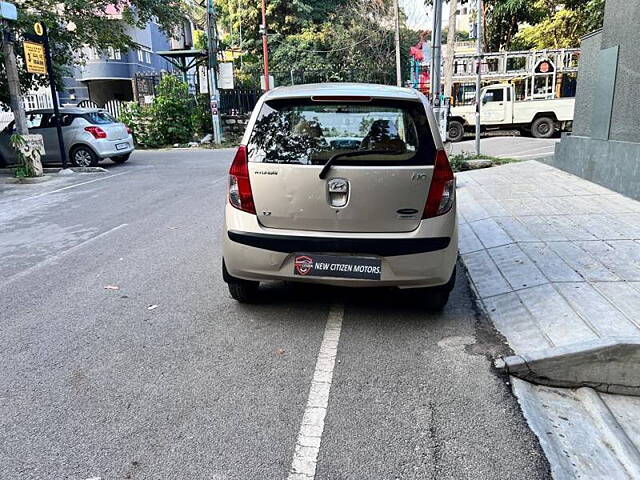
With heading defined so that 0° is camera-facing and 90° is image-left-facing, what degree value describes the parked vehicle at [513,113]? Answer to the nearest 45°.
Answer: approximately 90°

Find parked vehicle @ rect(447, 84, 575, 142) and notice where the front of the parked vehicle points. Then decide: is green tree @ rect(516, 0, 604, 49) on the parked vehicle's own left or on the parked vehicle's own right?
on the parked vehicle's own right

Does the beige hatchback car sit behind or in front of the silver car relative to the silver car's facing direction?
behind

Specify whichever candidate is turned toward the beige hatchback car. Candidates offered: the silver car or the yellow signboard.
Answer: the yellow signboard

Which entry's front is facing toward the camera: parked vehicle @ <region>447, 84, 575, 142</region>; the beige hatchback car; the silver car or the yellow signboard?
the yellow signboard

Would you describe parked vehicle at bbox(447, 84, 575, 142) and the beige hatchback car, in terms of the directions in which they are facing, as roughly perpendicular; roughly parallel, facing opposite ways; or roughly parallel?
roughly perpendicular

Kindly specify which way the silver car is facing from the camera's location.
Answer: facing away from the viewer and to the left of the viewer

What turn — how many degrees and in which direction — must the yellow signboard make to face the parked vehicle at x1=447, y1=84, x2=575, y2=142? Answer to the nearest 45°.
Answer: approximately 90° to its left

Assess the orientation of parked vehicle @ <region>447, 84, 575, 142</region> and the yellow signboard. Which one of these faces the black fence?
the parked vehicle

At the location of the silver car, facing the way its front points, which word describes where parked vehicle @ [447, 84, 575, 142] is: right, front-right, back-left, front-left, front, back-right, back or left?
back-right

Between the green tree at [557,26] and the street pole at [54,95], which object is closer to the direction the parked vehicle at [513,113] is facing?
the street pole

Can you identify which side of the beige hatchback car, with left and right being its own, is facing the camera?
back
